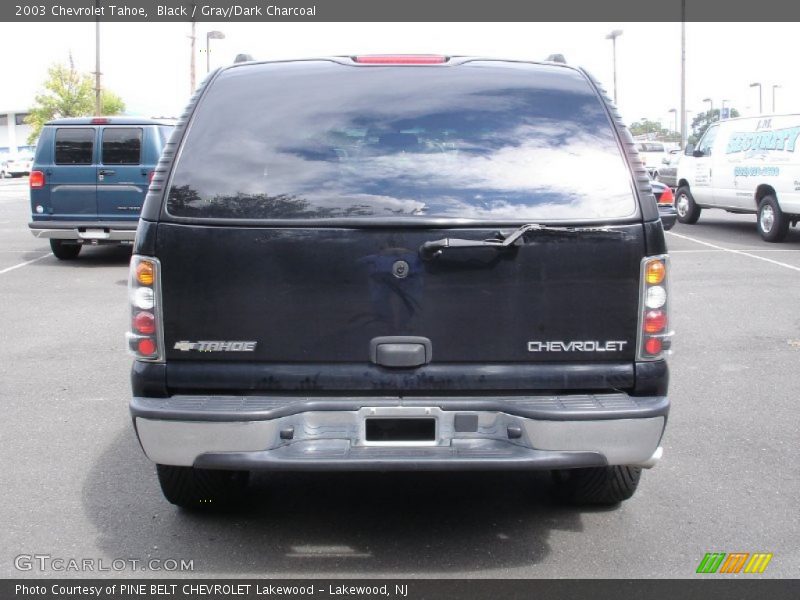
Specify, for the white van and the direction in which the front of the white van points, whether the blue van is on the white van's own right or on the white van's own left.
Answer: on the white van's own left

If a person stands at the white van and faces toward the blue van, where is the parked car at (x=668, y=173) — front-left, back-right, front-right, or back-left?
back-right

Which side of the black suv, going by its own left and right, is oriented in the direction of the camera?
back

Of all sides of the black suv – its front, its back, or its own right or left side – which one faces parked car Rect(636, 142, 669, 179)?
front

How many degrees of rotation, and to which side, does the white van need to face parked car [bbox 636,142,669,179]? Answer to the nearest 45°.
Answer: approximately 45° to its right

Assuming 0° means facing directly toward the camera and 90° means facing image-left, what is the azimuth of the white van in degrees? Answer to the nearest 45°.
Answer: approximately 135°

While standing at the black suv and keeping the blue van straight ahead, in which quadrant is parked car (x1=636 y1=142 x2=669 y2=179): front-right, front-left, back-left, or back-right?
front-right

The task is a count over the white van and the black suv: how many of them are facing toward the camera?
0
